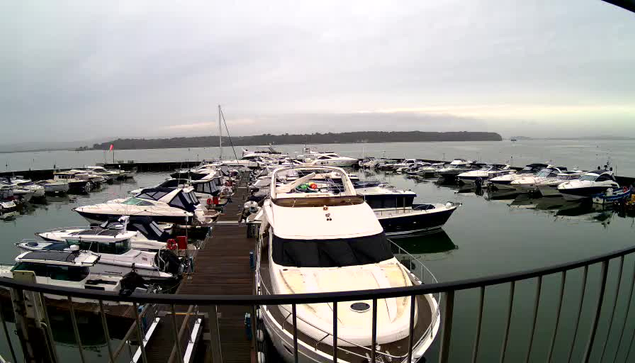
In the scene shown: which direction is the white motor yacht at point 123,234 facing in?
to the viewer's left

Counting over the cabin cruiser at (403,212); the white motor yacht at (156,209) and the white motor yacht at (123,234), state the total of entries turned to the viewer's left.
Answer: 2

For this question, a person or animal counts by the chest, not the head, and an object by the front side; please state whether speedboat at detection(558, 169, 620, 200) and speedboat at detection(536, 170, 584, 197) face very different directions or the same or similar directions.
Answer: same or similar directions

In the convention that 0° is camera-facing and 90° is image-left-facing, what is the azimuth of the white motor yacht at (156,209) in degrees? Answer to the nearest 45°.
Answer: approximately 90°

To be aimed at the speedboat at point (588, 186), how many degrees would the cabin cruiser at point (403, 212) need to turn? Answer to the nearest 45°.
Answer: approximately 45° to its left

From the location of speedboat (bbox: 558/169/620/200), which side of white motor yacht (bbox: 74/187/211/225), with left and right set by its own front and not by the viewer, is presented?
back

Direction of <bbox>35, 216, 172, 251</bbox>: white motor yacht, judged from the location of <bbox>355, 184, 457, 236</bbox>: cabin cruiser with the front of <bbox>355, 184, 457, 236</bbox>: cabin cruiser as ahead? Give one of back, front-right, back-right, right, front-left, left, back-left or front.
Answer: back-right

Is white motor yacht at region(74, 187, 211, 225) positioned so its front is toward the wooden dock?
no

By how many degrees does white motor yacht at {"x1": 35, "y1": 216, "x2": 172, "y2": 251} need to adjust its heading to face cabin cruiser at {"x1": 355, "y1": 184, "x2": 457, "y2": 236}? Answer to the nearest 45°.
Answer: approximately 180°

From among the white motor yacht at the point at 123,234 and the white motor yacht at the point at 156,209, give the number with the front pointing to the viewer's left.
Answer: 2
